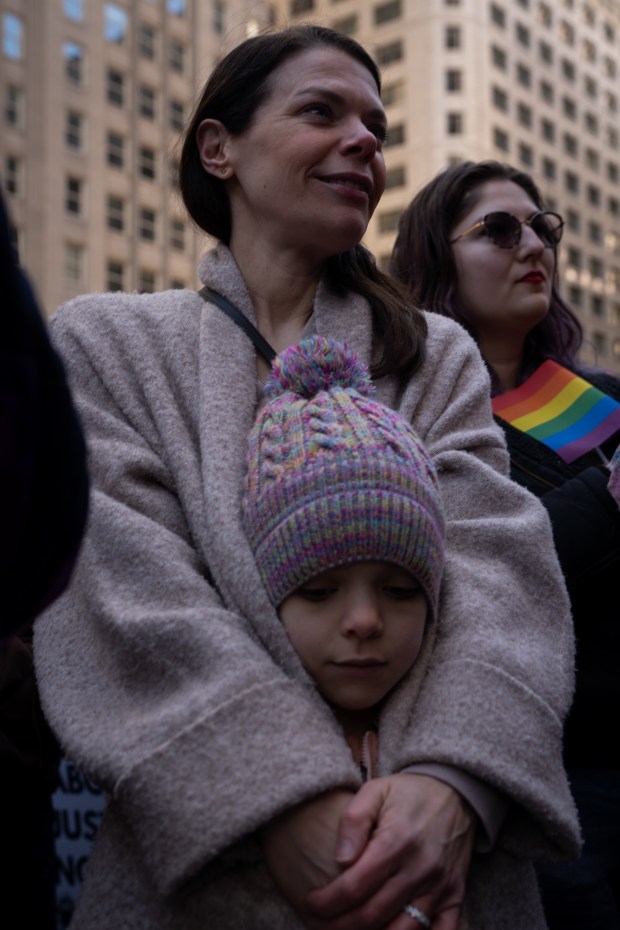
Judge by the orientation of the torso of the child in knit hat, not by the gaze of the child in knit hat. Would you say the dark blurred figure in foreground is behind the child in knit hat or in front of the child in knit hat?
in front

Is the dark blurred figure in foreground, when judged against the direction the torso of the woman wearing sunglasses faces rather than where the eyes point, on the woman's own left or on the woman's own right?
on the woman's own right

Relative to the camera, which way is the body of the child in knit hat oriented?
toward the camera

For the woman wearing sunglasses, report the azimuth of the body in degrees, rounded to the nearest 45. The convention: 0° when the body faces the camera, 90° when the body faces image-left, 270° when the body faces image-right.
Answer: approximately 315°

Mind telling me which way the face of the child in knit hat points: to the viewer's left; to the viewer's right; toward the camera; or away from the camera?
toward the camera

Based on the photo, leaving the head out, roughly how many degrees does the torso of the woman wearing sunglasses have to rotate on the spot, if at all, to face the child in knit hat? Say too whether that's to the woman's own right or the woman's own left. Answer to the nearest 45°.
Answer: approximately 45° to the woman's own right

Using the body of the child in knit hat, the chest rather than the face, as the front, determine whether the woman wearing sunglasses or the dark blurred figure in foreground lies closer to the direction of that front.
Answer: the dark blurred figure in foreground

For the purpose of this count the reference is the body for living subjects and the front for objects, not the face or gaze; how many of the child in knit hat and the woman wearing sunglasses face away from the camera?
0

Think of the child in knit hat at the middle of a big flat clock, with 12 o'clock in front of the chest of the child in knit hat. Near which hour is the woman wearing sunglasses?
The woman wearing sunglasses is roughly at 7 o'clock from the child in knit hat.

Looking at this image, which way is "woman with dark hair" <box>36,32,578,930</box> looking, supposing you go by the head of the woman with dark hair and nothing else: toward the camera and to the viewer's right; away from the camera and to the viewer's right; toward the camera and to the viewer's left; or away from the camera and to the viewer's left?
toward the camera and to the viewer's right
